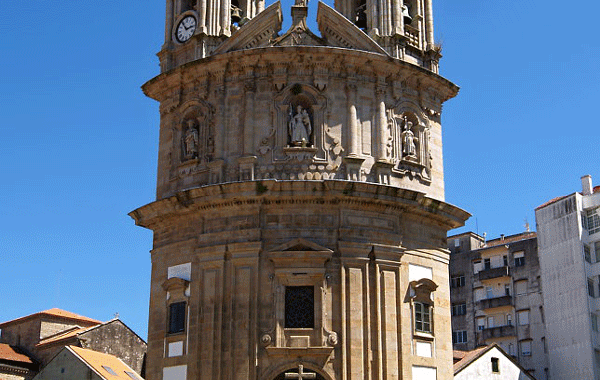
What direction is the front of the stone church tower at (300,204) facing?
toward the camera

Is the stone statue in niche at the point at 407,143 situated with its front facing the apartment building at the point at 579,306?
no

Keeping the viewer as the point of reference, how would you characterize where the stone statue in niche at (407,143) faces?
facing the viewer and to the right of the viewer

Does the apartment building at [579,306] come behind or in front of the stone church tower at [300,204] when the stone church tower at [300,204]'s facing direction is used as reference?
behind
